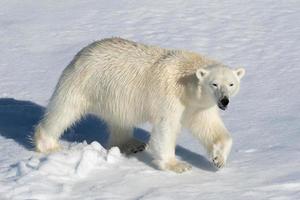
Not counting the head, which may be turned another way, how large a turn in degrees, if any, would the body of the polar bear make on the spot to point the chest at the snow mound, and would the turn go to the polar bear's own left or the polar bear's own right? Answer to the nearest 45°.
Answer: approximately 90° to the polar bear's own right

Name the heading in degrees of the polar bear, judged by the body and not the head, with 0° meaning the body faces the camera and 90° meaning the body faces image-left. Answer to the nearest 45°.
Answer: approximately 315°
